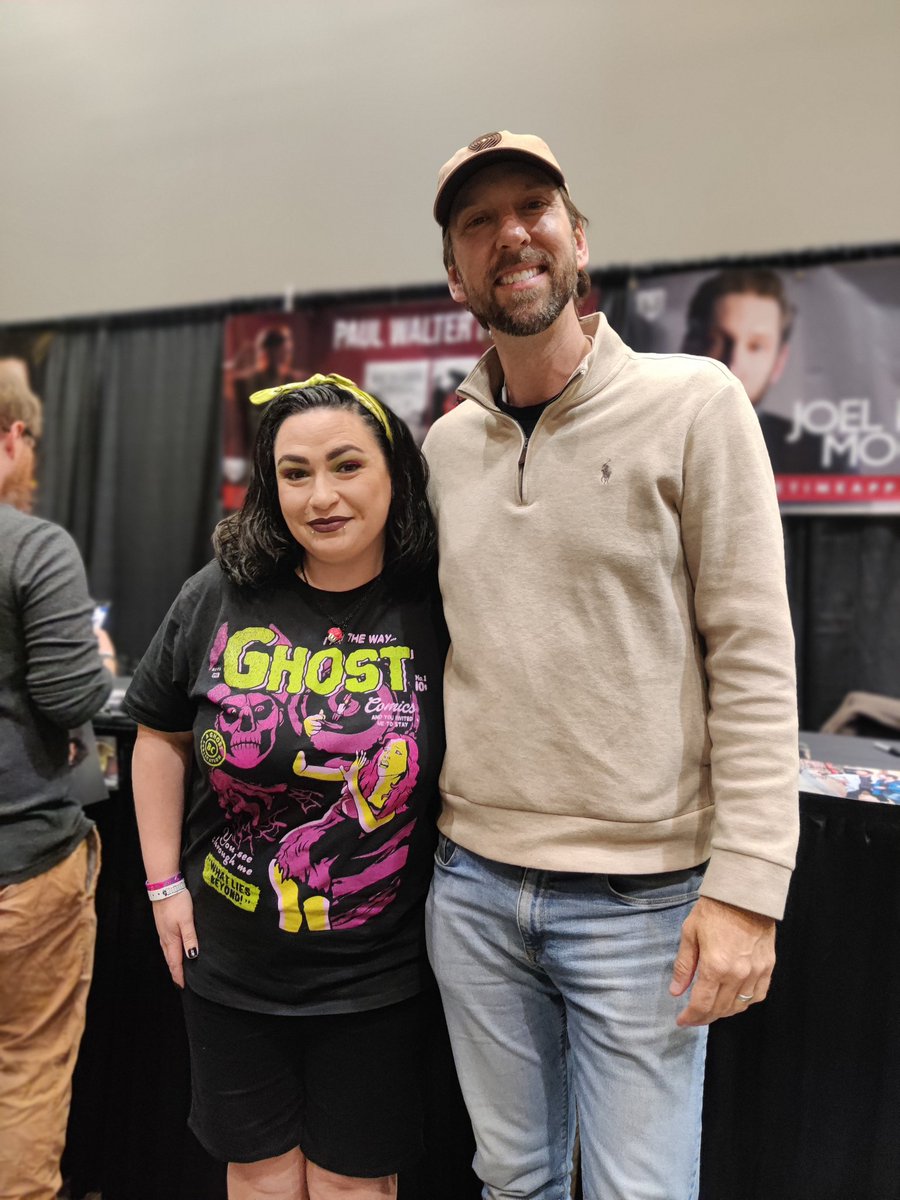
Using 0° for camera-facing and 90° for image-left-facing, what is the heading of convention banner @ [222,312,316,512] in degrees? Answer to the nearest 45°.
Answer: approximately 0°

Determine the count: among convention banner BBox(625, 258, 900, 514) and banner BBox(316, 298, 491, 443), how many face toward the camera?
2

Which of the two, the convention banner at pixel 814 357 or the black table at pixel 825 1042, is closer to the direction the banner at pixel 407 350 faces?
the black table

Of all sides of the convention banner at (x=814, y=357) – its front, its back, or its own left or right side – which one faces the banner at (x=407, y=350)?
right

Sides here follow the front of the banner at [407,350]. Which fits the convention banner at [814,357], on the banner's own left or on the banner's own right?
on the banner's own left

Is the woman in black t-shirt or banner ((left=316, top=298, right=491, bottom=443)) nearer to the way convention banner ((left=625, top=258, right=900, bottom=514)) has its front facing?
the woman in black t-shirt

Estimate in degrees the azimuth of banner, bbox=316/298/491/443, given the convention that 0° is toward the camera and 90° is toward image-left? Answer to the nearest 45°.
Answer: approximately 0°

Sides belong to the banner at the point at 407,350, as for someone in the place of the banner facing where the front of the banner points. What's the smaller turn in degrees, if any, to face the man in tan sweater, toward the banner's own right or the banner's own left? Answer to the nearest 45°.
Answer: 0° — it already faces them

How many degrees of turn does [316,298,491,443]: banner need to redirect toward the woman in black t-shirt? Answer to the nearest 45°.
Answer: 0° — it already faces them
